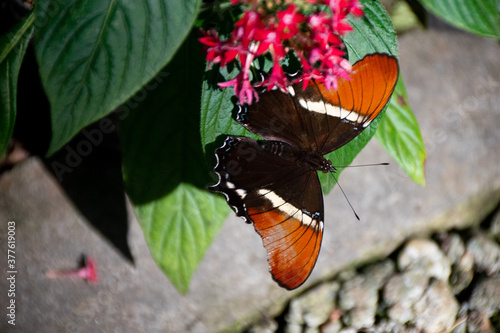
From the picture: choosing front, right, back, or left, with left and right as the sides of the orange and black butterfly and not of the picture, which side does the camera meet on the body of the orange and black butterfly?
right
